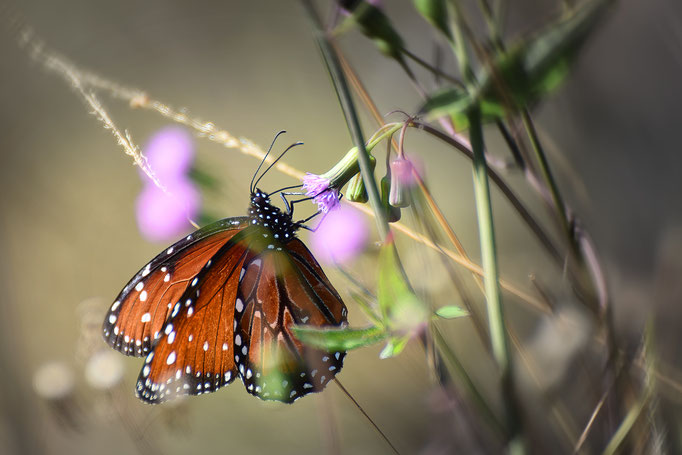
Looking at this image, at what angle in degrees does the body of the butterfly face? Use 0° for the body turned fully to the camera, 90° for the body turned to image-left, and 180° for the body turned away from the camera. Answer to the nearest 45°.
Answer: approximately 270°
